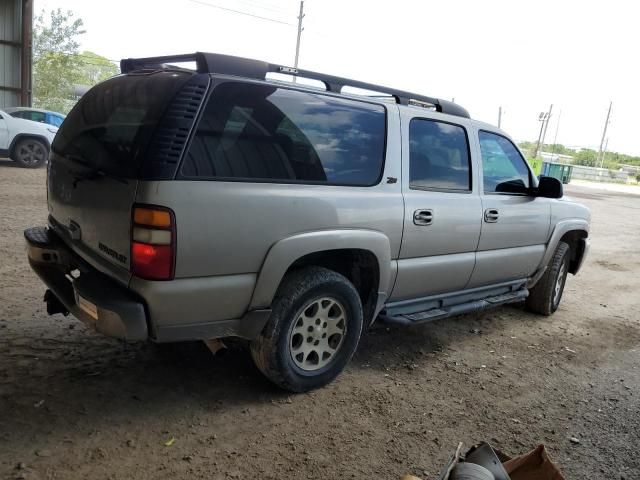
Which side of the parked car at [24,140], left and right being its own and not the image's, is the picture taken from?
right

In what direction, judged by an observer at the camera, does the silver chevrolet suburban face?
facing away from the viewer and to the right of the viewer

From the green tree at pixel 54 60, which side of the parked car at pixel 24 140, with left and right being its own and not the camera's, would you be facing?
left

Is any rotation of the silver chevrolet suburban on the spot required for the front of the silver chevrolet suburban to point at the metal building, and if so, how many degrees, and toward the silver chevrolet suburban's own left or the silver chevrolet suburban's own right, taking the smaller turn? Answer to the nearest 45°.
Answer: approximately 90° to the silver chevrolet suburban's own left

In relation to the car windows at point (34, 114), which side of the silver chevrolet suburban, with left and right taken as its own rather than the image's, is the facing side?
left

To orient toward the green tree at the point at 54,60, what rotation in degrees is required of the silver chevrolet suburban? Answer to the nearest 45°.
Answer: approximately 90° to its left

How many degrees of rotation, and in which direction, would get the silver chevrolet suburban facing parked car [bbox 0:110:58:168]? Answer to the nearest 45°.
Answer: approximately 90° to its left

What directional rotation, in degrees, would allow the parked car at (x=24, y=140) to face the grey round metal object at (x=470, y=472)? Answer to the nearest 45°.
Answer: approximately 90° to its right
